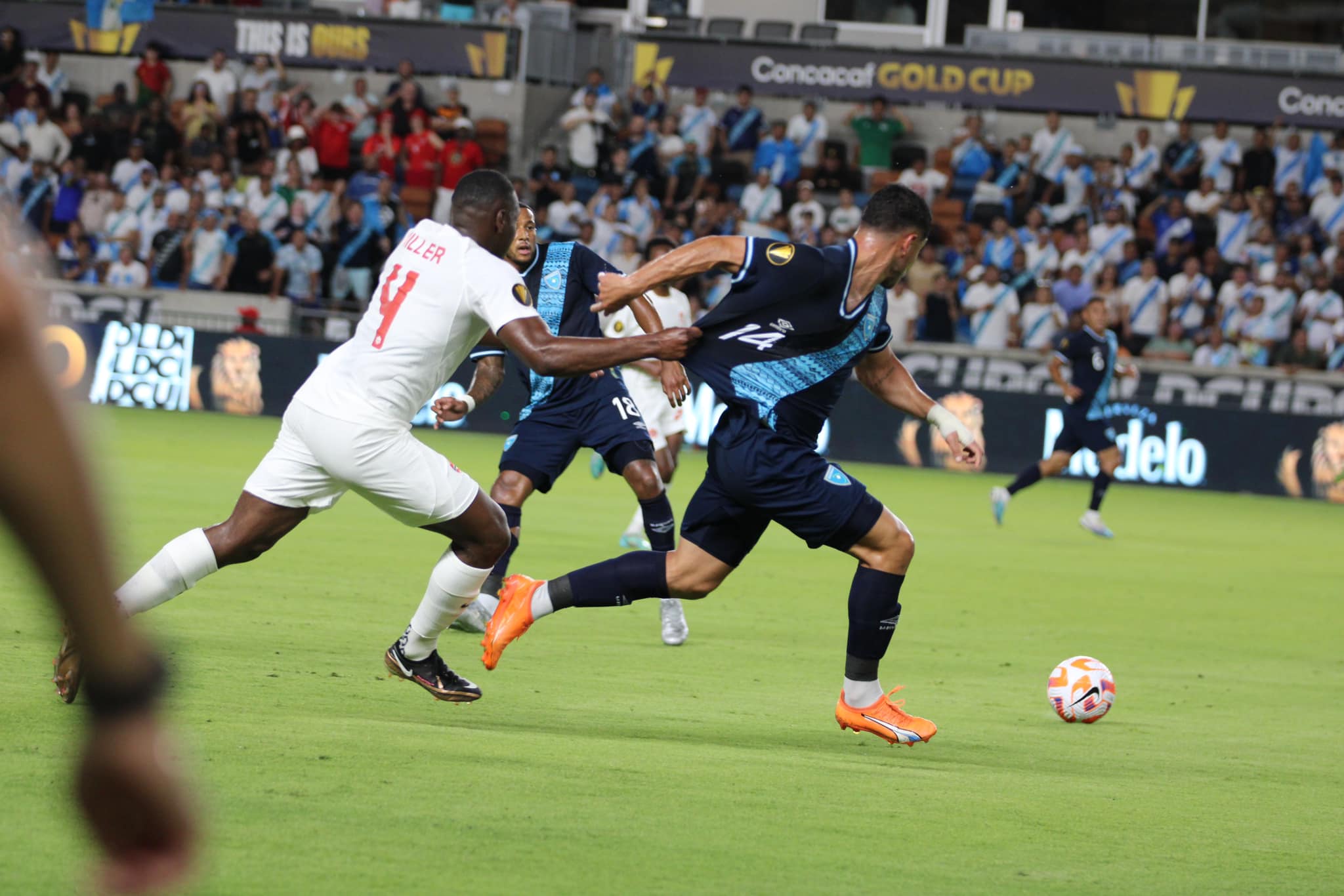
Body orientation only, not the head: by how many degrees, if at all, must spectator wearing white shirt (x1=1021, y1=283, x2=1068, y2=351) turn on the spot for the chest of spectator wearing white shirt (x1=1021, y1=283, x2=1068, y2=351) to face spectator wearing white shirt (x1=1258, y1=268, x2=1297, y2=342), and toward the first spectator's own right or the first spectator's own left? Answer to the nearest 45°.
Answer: approximately 90° to the first spectator's own left

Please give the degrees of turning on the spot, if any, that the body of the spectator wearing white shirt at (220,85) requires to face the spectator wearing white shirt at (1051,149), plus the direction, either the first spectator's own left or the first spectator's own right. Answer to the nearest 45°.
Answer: approximately 90° to the first spectator's own left

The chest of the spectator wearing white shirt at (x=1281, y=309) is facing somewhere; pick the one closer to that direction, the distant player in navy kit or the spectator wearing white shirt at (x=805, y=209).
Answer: the distant player in navy kit

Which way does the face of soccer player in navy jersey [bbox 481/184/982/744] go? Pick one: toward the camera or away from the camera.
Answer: away from the camera
